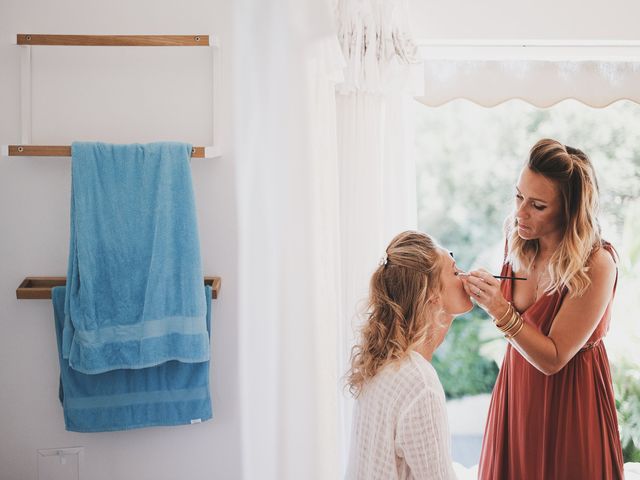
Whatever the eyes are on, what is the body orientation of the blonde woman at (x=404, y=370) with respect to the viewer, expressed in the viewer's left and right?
facing away from the viewer and to the right of the viewer

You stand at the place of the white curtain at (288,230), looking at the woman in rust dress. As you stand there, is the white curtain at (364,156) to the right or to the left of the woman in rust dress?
left

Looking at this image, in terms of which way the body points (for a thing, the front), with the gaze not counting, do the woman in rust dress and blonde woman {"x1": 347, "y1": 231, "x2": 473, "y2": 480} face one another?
yes

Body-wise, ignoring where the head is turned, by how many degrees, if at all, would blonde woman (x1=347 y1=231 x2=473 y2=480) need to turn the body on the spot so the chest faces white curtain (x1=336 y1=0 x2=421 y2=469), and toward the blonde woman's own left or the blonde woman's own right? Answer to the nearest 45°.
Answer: approximately 45° to the blonde woman's own left

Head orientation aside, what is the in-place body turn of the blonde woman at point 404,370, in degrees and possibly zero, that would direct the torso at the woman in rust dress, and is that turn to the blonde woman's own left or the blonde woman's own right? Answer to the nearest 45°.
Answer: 0° — they already face them

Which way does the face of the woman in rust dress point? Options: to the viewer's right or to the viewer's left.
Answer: to the viewer's left

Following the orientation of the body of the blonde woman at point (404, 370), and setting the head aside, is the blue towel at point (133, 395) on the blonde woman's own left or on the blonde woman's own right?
on the blonde woman's own left

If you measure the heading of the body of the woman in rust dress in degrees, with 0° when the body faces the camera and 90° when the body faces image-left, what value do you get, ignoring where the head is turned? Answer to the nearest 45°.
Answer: approximately 45°

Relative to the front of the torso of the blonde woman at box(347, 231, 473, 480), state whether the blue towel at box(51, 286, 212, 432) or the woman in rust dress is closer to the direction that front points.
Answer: the woman in rust dress

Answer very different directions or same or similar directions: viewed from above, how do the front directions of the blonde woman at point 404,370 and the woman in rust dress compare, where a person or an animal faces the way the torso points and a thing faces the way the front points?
very different directions

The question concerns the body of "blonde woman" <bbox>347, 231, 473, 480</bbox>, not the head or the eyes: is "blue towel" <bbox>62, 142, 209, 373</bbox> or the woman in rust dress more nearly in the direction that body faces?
the woman in rust dress

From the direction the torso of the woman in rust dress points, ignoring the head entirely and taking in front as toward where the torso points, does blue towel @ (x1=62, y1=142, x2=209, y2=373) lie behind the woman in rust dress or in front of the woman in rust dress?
in front

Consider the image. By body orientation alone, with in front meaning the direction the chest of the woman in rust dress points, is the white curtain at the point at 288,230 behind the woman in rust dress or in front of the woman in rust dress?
in front

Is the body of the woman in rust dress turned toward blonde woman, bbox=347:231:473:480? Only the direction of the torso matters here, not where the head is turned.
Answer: yes

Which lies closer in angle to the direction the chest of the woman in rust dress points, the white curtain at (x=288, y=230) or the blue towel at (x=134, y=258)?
the white curtain

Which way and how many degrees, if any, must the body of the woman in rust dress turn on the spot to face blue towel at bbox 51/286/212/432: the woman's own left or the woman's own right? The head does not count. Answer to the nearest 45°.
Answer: approximately 45° to the woman's own right
